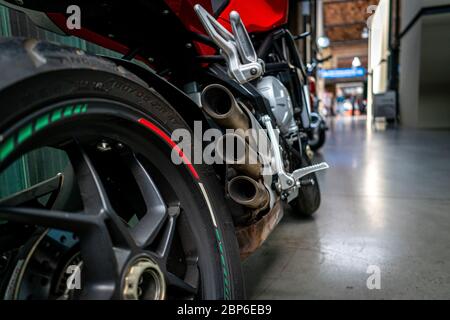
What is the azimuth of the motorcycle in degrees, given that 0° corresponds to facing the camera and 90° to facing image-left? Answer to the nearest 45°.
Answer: approximately 225°
